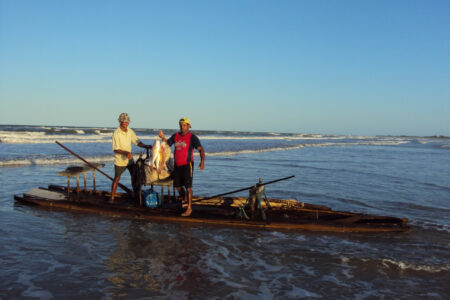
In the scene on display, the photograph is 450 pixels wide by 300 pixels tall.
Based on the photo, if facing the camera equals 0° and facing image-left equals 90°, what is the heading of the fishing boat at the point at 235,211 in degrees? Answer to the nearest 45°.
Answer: approximately 270°
